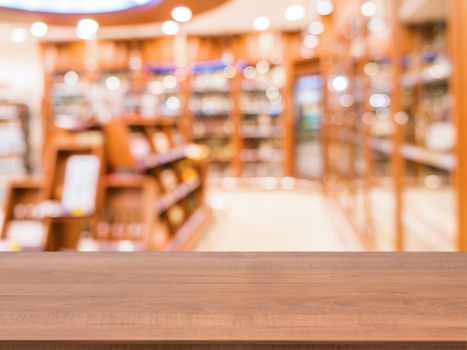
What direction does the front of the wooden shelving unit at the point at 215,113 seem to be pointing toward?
toward the camera

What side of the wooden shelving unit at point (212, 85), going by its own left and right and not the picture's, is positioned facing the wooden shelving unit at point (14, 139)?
right

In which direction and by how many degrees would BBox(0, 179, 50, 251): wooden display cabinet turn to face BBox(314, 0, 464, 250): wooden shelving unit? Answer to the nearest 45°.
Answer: approximately 45° to its left

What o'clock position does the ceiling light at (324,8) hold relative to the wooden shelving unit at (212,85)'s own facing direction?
The ceiling light is roughly at 11 o'clock from the wooden shelving unit.

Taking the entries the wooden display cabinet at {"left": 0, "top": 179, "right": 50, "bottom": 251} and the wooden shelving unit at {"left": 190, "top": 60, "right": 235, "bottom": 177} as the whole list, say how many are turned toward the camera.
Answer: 2

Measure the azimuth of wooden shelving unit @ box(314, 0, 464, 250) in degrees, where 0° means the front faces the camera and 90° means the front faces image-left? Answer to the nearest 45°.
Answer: approximately 45°

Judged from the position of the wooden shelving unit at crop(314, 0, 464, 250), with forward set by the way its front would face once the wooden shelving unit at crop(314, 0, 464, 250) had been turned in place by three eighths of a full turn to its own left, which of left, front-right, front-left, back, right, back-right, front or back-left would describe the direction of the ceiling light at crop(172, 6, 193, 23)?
back-right

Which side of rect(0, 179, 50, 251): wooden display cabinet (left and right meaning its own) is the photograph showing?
front

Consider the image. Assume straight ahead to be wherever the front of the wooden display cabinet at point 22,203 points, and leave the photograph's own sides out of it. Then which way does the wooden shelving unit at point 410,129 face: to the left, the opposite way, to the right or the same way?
to the right

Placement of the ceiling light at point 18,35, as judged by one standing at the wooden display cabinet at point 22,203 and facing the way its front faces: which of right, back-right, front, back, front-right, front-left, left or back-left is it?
back

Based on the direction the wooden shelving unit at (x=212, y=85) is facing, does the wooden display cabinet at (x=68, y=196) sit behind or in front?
in front

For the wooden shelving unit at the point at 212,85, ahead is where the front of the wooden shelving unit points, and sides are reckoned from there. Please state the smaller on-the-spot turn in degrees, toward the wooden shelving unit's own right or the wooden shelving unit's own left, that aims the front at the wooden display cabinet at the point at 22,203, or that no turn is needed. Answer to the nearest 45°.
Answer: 0° — it already faces it

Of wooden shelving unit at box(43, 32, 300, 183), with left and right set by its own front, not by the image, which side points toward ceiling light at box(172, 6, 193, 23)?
front

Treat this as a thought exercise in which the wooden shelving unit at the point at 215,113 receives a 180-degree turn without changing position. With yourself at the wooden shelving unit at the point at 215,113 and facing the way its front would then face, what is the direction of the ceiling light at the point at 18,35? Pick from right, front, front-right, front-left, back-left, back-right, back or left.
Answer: left

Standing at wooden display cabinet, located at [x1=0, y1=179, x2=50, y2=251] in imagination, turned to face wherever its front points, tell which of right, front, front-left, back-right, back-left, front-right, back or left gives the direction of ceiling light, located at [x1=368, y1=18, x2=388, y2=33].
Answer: left

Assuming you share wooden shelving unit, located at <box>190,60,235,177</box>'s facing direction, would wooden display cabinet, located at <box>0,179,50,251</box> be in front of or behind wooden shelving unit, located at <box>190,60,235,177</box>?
in front
